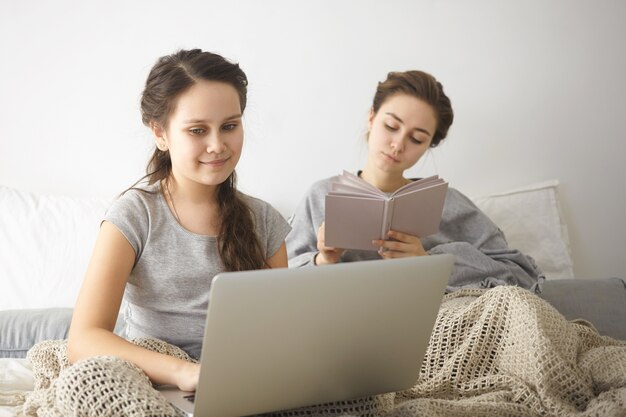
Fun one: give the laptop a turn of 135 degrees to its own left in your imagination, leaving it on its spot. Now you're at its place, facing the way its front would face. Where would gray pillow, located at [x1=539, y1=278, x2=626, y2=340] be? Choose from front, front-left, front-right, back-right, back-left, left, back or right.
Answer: back-left

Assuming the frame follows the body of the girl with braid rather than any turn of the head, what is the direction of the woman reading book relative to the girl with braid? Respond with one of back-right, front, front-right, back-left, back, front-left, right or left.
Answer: left

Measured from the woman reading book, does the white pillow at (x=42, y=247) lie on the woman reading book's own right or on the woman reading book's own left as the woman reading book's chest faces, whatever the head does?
on the woman reading book's own right

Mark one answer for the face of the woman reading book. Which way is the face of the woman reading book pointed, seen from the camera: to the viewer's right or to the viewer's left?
to the viewer's left

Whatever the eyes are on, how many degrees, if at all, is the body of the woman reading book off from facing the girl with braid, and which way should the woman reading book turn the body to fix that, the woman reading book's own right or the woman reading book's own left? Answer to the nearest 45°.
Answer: approximately 45° to the woman reading book's own right

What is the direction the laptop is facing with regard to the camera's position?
facing away from the viewer and to the left of the viewer

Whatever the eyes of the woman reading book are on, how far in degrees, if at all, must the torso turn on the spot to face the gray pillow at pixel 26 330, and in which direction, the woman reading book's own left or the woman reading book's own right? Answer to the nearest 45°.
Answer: approximately 45° to the woman reading book's own right

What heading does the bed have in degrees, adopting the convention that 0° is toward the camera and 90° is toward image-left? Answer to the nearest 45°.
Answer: approximately 0°

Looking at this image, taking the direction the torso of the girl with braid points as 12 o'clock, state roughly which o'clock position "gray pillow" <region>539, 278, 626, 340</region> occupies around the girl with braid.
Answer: The gray pillow is roughly at 10 o'clock from the girl with braid.

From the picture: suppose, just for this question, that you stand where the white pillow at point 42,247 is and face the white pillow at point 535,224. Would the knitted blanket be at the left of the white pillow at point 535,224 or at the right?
right

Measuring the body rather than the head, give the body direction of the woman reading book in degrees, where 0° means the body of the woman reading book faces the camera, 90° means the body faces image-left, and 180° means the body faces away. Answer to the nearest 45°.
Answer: approximately 0°

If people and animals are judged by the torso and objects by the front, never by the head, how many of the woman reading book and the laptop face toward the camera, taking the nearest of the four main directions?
1
